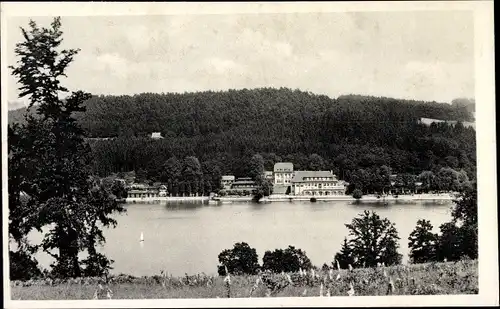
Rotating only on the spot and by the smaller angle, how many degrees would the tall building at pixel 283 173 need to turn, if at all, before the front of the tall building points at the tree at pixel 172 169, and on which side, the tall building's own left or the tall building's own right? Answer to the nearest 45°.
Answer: approximately 90° to the tall building's own right

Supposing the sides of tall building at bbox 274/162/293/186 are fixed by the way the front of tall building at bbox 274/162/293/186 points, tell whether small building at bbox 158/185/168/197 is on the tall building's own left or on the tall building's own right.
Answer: on the tall building's own right

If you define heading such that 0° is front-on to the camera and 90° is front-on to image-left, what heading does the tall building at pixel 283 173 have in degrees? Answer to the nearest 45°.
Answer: approximately 0°
